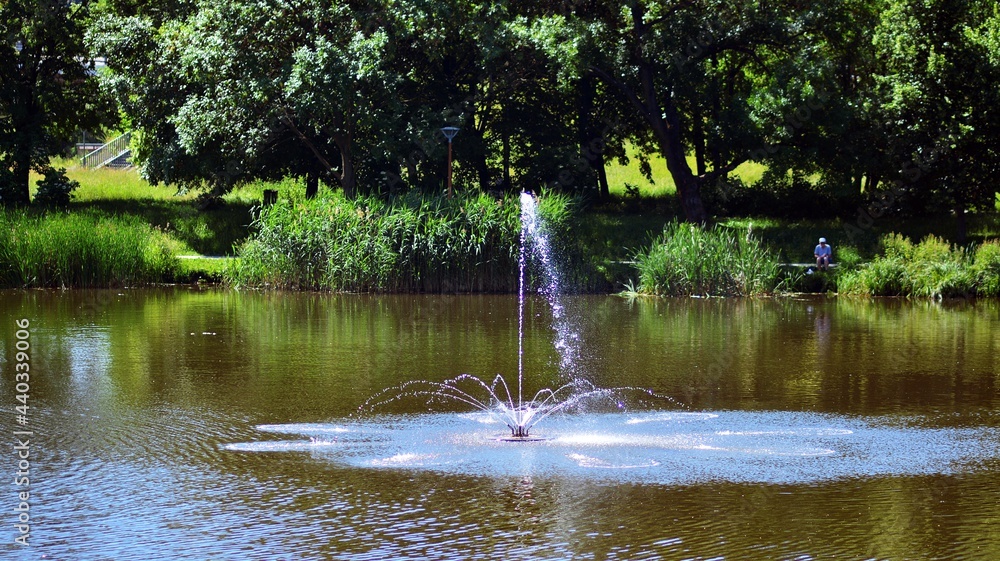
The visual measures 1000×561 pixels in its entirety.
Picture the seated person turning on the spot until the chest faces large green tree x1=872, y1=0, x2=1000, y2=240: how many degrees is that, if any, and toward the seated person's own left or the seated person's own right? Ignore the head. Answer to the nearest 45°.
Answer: approximately 135° to the seated person's own left

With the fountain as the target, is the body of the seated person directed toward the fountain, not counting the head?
yes

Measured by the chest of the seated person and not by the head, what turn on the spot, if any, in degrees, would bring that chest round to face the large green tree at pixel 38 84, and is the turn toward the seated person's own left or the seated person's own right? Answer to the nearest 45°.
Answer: approximately 90° to the seated person's own right

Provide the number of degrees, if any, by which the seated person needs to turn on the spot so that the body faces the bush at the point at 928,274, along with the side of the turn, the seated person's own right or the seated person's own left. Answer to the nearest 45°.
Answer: approximately 45° to the seated person's own left

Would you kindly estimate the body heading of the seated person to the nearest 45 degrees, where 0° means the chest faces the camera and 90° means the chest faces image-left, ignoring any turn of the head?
approximately 0°

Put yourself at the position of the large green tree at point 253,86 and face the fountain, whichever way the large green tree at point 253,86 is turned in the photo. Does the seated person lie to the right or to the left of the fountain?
left

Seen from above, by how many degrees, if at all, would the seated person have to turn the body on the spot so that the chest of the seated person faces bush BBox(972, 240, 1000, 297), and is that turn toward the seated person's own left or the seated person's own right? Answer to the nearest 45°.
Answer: approximately 45° to the seated person's own left

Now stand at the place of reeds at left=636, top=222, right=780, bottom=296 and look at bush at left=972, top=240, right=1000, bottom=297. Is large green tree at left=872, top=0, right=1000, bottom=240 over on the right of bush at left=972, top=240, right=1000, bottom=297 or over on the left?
left

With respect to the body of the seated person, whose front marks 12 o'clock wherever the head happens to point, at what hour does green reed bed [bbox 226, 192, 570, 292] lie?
The green reed bed is roughly at 2 o'clock from the seated person.

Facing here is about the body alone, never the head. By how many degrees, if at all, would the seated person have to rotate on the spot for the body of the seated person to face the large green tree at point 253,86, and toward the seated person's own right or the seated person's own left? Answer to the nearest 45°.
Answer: approximately 90° to the seated person's own right
